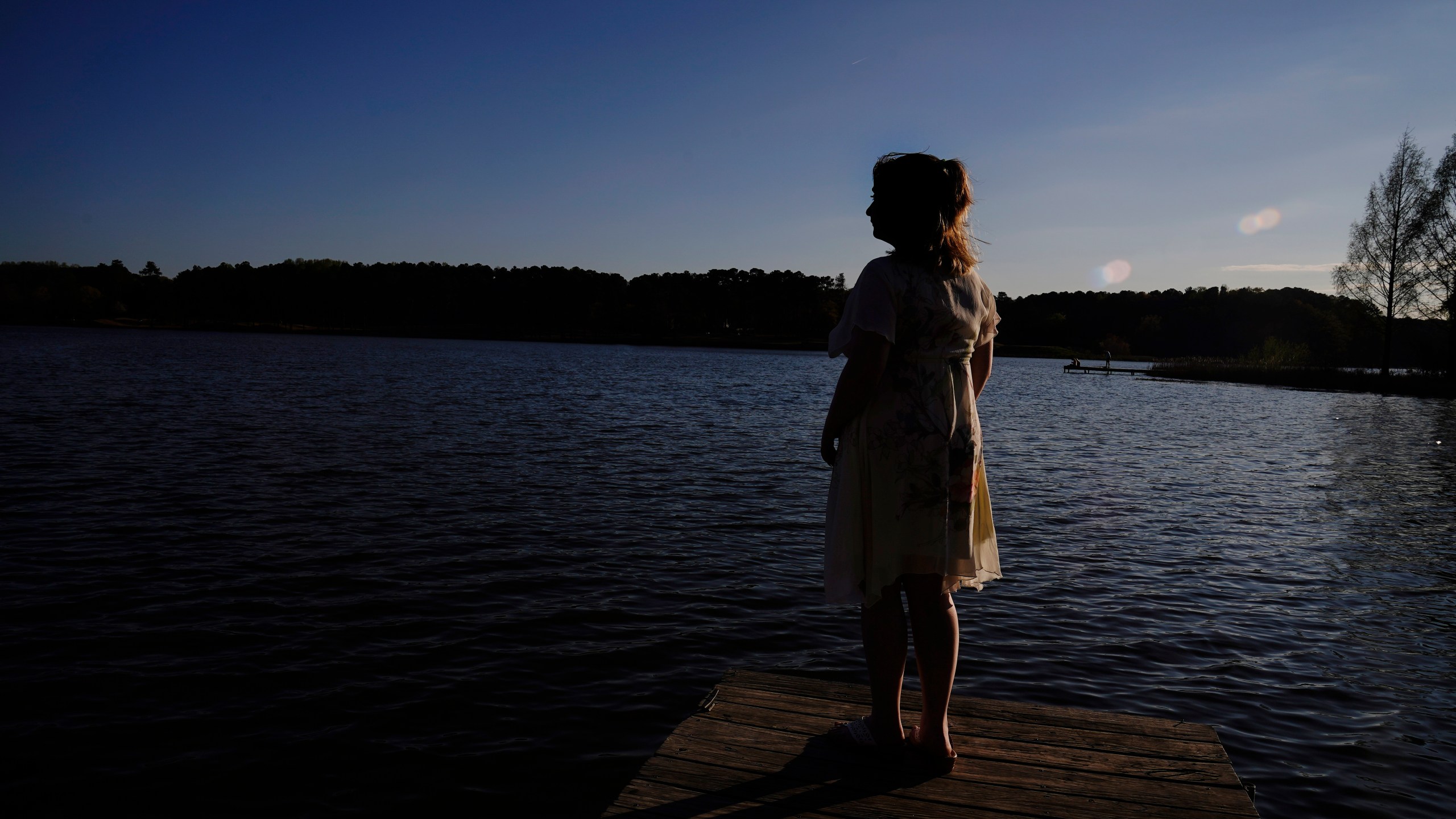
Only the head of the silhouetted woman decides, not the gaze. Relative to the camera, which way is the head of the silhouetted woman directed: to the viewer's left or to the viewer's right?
to the viewer's left

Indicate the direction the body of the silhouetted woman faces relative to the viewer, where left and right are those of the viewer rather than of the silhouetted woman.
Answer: facing away from the viewer and to the left of the viewer
